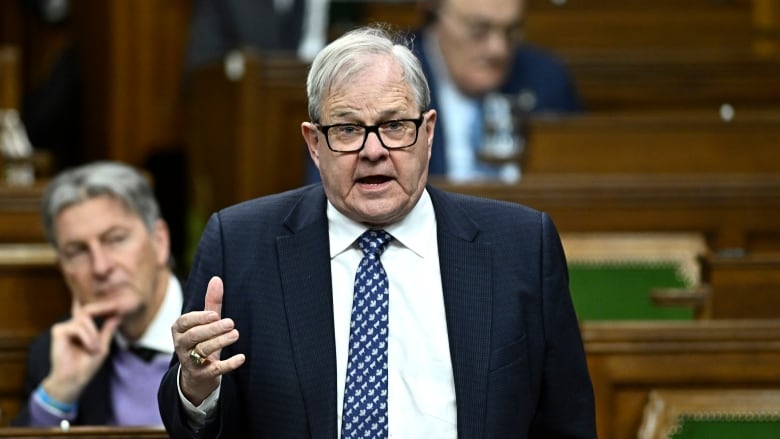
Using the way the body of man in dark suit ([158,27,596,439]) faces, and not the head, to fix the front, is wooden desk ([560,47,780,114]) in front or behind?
behind

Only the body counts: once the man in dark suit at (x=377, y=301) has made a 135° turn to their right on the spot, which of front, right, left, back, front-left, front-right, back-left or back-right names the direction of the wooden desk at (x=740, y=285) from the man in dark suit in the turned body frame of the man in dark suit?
right

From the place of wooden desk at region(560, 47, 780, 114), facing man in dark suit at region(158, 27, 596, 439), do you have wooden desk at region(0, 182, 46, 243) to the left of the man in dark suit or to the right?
right

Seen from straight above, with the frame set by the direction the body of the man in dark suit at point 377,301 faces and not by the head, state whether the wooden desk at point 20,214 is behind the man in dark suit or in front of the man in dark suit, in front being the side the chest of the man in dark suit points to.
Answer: behind

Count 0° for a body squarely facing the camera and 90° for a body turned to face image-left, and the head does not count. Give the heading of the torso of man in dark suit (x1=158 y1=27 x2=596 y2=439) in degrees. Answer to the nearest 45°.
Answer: approximately 0°

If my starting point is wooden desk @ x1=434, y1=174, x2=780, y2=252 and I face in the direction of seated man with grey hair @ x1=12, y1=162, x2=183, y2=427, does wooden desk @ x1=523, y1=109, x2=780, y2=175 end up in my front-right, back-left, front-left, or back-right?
back-right

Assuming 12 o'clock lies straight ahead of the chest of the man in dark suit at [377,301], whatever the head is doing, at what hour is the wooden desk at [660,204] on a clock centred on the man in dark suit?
The wooden desk is roughly at 7 o'clock from the man in dark suit.

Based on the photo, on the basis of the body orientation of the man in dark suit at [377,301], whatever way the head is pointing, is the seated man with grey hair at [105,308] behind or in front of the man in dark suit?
behind

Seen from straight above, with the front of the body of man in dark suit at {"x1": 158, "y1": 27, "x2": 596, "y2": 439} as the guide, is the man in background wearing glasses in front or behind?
behind
